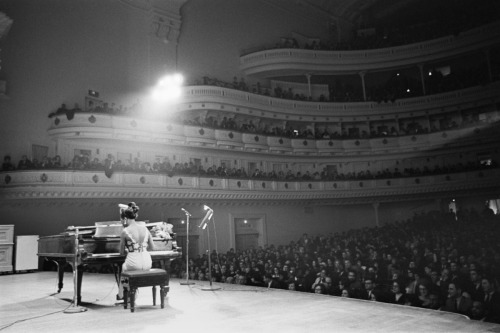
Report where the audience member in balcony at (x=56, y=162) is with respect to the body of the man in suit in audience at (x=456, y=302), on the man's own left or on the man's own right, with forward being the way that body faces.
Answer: on the man's own right

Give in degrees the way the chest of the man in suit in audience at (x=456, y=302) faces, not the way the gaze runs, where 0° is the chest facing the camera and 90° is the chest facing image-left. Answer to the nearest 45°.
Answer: approximately 45°

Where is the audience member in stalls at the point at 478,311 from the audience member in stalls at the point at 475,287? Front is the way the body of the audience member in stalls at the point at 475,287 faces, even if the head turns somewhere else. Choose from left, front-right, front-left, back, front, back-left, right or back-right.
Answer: front-left

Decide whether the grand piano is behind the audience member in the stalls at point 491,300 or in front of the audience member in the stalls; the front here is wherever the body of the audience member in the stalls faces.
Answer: in front

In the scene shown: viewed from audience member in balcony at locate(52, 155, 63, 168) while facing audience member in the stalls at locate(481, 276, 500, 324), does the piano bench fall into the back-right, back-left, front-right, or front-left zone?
front-right

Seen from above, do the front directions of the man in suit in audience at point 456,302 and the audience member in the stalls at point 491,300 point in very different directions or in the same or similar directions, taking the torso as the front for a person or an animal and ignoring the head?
same or similar directions

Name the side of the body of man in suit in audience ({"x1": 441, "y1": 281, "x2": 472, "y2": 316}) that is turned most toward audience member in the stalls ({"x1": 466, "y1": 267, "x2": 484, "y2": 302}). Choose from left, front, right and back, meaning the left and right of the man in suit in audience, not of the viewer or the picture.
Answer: back

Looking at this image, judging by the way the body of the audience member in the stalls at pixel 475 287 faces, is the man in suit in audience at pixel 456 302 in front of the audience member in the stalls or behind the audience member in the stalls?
in front

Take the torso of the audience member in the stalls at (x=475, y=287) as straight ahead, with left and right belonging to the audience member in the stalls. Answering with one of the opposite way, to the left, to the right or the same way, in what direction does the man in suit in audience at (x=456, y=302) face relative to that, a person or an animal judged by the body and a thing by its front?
the same way

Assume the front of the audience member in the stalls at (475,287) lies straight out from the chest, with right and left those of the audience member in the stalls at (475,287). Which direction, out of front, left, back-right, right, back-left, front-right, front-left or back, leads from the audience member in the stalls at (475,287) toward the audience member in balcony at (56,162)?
front-right

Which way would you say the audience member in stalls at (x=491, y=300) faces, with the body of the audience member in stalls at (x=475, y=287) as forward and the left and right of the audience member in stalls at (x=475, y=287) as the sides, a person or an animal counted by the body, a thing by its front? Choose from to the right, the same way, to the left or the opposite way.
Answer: the same way

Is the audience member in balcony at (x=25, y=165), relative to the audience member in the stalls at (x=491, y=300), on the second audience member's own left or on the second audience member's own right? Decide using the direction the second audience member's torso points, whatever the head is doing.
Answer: on the second audience member's own right

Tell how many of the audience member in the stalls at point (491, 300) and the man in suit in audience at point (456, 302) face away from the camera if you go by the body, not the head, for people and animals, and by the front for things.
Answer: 0

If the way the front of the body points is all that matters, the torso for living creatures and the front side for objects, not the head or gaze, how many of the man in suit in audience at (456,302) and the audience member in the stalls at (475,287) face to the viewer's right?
0

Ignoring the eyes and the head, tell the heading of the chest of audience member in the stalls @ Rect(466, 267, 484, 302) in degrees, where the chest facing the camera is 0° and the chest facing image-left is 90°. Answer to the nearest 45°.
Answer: approximately 45°
